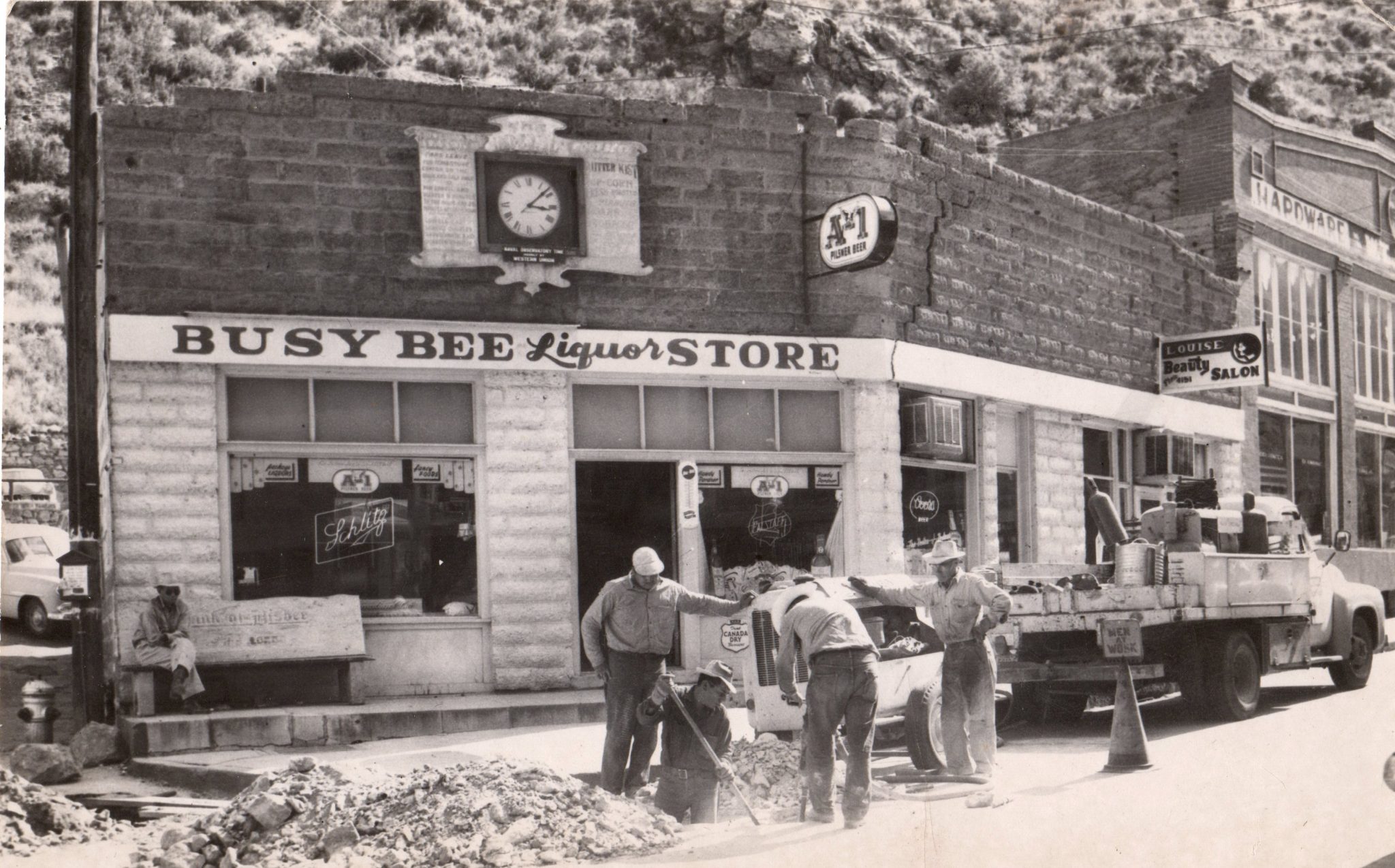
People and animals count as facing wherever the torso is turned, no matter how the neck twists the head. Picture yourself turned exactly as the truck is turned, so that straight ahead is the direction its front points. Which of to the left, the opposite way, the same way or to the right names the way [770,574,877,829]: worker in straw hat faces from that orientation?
to the left

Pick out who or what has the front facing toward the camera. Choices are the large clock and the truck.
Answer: the large clock

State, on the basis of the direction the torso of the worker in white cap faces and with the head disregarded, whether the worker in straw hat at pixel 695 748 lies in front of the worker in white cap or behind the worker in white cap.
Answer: in front

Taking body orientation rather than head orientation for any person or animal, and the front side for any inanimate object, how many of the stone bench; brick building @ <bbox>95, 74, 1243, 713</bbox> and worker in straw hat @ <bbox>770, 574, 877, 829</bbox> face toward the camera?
2

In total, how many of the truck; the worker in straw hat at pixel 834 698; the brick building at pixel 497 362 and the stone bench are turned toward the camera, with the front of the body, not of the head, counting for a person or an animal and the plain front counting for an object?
2

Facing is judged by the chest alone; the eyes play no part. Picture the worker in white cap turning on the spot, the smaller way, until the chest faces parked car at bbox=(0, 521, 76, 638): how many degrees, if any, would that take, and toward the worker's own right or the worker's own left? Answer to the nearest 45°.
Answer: approximately 180°

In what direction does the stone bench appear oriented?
toward the camera

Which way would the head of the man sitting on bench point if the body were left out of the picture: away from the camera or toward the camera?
toward the camera

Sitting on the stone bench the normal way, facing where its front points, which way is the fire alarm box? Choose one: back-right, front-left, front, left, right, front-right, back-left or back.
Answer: right

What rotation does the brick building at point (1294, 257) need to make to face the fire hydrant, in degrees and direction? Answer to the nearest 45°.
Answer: approximately 90° to its right
